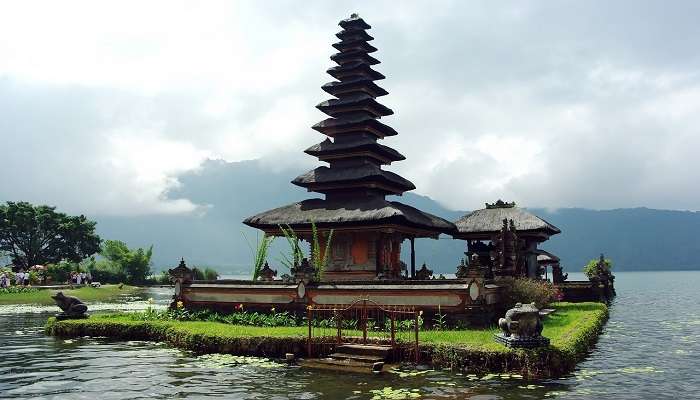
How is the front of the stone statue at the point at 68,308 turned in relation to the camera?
facing to the left of the viewer

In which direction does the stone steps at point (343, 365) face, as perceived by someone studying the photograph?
facing the viewer

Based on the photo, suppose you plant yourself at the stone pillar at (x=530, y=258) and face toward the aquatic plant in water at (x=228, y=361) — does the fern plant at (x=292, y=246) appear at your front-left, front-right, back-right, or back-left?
front-right

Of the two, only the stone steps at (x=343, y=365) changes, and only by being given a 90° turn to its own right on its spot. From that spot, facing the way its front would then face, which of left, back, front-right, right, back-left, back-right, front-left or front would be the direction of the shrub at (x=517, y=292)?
back-right

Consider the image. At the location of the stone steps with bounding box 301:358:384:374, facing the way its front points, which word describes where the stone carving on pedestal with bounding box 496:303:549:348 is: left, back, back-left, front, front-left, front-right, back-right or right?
left

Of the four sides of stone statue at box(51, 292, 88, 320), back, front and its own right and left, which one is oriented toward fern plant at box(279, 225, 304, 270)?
back

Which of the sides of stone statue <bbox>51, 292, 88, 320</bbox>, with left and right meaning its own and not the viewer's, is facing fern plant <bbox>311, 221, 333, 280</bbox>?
back

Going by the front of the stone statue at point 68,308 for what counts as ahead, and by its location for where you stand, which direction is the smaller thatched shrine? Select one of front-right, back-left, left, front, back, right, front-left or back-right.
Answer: back

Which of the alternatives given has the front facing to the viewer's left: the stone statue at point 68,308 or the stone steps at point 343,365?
the stone statue

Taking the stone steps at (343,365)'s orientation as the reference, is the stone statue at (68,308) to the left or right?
on its right

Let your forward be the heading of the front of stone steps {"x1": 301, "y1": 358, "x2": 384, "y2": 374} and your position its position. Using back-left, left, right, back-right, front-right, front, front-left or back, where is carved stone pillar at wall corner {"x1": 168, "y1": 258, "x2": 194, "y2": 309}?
back-right

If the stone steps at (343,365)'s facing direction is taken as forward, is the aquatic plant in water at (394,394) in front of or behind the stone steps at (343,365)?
in front

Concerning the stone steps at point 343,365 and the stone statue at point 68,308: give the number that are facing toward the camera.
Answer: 1

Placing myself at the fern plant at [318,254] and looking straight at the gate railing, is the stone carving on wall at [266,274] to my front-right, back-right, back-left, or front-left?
back-right
